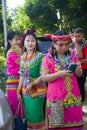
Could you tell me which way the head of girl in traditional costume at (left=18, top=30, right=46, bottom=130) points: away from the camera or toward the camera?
toward the camera

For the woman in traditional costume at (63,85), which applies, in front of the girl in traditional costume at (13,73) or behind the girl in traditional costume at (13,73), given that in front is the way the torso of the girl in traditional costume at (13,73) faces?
in front

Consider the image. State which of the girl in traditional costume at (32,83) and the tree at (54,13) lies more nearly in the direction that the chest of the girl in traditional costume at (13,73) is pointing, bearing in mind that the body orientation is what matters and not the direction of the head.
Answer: the girl in traditional costume

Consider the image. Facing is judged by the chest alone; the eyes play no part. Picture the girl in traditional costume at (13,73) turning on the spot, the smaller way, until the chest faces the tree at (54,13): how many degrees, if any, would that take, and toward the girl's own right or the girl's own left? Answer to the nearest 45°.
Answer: approximately 45° to the girl's own left

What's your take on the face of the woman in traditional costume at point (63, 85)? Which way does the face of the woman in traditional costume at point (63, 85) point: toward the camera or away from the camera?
toward the camera

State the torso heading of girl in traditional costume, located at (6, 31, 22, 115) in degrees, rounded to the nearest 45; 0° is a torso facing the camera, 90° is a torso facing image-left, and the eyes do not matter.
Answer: approximately 315°

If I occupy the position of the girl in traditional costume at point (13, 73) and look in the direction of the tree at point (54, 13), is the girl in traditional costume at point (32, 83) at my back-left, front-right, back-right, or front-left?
back-right

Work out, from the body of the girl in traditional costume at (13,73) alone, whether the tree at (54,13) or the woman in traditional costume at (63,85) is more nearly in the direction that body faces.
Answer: the woman in traditional costume
